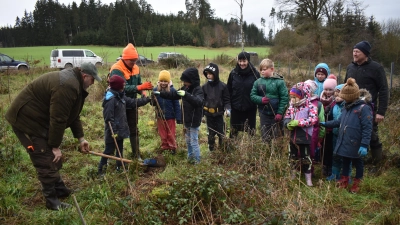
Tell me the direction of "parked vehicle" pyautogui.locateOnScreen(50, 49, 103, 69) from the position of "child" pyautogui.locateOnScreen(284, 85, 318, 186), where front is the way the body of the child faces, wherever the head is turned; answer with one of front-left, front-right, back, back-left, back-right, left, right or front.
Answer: right

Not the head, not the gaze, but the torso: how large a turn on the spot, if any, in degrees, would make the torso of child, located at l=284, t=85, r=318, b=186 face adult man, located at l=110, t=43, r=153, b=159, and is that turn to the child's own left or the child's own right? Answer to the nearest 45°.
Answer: approximately 45° to the child's own right

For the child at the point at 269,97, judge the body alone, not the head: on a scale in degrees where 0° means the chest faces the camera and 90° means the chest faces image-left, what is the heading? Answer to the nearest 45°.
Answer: approximately 45°

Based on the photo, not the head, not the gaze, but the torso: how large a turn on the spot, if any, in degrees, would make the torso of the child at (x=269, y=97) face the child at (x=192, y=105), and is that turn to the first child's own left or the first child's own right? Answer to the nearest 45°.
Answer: approximately 45° to the first child's own right

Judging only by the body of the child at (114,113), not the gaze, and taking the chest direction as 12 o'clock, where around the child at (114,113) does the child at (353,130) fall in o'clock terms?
the child at (353,130) is roughly at 1 o'clock from the child at (114,113).

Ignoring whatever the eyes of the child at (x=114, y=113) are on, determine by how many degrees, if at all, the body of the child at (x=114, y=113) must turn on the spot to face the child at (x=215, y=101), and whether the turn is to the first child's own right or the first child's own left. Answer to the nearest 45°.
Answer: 0° — they already face them

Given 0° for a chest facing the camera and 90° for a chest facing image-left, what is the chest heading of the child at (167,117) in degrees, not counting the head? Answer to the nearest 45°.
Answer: approximately 0°

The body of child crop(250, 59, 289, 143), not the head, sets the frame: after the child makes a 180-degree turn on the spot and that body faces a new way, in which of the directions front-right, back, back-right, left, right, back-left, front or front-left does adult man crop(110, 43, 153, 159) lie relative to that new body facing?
back-left

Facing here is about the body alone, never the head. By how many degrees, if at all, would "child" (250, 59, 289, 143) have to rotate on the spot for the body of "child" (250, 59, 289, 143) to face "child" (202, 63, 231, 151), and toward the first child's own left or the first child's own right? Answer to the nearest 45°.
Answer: approximately 45° to the first child's own right
